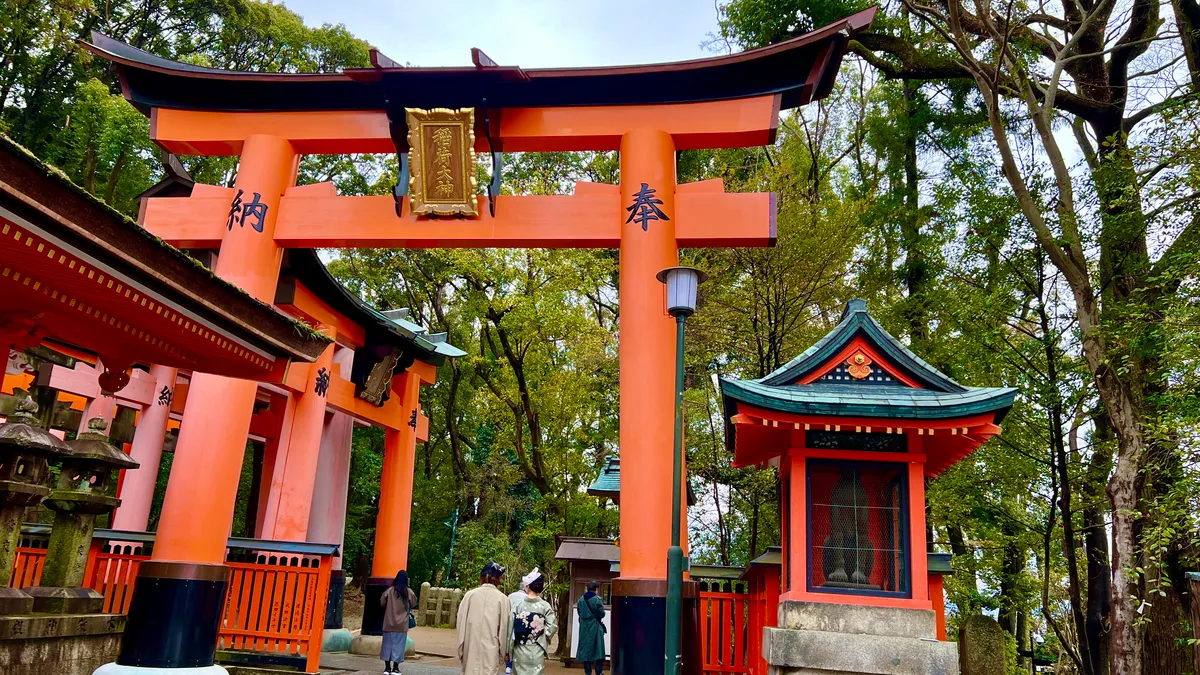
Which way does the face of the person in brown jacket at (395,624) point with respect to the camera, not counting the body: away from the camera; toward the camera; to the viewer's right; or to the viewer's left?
away from the camera

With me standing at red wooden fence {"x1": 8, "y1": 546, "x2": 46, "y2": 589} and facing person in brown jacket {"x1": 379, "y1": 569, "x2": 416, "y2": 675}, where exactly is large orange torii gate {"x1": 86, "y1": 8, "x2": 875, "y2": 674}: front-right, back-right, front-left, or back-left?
front-right

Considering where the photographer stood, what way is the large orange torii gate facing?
facing the viewer

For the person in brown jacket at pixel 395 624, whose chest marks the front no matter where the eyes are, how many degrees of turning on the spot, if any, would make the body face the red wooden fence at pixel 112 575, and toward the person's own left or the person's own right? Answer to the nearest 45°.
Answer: approximately 90° to the person's own left

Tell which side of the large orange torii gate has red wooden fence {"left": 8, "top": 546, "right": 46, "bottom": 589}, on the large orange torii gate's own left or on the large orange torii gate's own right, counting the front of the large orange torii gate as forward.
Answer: on the large orange torii gate's own right

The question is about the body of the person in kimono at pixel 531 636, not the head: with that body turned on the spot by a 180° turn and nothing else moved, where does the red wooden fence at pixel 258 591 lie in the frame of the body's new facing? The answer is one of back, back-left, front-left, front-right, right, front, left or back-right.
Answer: back-right

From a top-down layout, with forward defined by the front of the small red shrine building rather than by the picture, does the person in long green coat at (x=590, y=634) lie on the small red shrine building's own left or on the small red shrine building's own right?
on the small red shrine building's own right

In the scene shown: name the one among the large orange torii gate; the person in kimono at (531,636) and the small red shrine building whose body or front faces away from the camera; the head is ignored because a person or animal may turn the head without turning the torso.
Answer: the person in kimono

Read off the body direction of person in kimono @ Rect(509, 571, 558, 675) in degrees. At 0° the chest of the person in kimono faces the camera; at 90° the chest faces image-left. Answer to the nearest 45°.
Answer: approximately 180°
